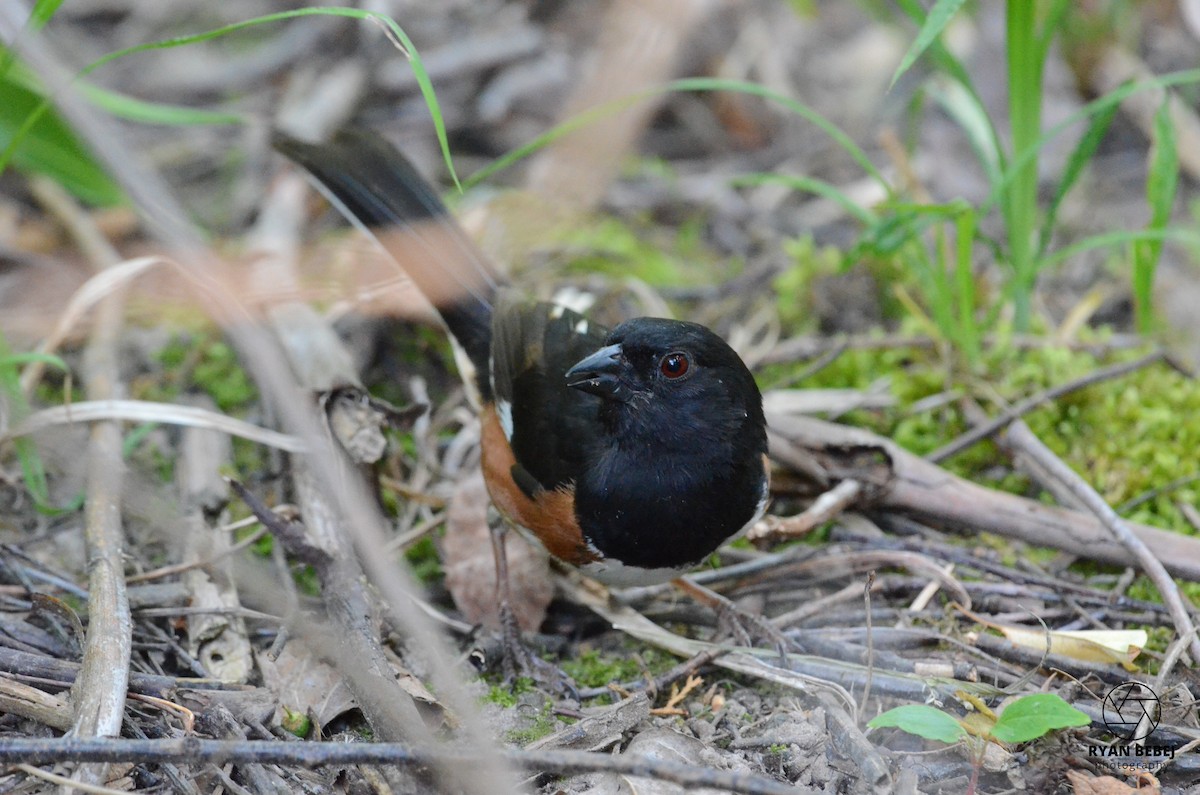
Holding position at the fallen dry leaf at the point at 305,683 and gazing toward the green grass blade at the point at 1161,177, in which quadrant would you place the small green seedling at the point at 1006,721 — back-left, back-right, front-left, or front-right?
front-right

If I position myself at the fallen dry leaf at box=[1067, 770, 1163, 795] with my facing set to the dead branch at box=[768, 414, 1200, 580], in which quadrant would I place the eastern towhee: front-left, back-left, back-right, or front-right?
front-left

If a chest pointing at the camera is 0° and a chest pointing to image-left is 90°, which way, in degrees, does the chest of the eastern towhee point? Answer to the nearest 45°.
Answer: approximately 315°

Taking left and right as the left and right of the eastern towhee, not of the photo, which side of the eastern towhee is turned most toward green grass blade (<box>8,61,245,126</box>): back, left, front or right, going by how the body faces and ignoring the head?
back

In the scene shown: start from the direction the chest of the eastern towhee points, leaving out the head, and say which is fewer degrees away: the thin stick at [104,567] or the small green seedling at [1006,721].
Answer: the small green seedling

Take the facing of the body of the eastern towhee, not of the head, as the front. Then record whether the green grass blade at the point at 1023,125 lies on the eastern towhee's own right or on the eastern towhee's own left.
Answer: on the eastern towhee's own left

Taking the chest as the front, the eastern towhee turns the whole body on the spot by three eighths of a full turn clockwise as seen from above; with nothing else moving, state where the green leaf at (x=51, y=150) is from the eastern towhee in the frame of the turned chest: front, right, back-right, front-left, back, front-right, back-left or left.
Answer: front-right

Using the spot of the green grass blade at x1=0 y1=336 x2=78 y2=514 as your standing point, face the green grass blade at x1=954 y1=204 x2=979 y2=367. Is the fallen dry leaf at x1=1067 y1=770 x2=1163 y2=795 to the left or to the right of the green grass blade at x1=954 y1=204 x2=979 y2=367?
right

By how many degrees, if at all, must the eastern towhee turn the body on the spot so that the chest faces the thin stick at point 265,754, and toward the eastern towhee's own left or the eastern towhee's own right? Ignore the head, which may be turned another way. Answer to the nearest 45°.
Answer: approximately 90° to the eastern towhee's own right

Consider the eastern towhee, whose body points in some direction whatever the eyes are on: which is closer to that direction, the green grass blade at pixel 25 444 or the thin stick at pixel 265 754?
the thin stick

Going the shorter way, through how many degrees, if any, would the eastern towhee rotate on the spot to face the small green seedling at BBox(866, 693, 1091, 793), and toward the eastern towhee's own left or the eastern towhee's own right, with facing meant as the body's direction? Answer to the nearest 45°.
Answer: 0° — it already faces it
